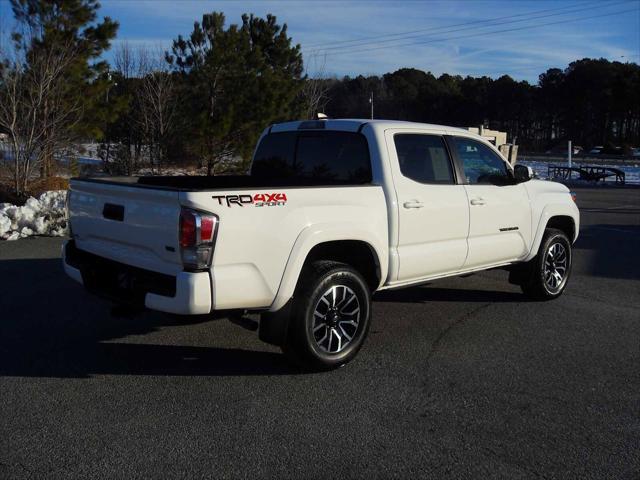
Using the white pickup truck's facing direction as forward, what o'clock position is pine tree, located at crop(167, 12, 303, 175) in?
The pine tree is roughly at 10 o'clock from the white pickup truck.

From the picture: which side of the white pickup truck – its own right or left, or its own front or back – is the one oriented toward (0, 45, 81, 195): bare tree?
left

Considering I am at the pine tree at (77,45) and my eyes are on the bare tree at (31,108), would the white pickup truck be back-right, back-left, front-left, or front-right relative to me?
front-left

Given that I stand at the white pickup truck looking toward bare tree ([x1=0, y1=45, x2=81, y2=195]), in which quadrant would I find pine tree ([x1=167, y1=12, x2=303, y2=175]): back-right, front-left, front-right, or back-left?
front-right

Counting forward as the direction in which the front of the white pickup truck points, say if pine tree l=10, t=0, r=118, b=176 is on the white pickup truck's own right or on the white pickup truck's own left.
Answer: on the white pickup truck's own left

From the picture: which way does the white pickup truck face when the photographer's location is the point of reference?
facing away from the viewer and to the right of the viewer
